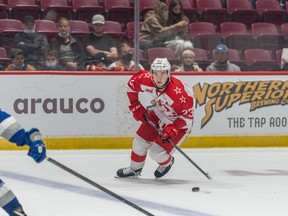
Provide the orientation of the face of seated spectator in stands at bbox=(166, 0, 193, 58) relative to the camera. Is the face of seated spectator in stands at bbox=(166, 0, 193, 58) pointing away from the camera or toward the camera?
toward the camera

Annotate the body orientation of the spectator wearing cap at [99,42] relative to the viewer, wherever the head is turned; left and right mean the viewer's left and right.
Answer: facing the viewer

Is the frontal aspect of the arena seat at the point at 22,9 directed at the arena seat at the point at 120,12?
no

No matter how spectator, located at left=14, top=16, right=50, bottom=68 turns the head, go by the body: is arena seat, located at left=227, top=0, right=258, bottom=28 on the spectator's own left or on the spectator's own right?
on the spectator's own left

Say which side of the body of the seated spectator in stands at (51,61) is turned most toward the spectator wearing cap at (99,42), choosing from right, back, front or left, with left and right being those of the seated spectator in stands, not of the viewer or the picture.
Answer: left

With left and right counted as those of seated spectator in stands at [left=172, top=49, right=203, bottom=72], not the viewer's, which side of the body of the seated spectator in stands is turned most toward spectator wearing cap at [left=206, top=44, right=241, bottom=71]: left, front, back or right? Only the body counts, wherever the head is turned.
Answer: left

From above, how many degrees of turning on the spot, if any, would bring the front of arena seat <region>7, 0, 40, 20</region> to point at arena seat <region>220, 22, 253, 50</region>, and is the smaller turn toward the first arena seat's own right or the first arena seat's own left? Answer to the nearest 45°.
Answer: approximately 90° to the first arena seat's own left

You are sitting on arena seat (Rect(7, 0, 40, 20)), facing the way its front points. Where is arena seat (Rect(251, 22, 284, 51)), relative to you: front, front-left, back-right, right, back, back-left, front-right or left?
left

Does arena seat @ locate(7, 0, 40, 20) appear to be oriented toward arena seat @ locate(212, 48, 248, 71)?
no

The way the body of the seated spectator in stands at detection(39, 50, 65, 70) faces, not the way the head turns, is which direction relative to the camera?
toward the camera

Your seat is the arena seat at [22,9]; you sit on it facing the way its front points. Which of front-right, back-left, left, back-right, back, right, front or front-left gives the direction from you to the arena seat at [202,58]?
left

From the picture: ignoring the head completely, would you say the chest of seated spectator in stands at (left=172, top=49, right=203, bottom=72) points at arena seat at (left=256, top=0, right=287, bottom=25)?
no

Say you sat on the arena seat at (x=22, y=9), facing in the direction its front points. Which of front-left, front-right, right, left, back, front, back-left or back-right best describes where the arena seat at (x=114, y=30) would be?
left

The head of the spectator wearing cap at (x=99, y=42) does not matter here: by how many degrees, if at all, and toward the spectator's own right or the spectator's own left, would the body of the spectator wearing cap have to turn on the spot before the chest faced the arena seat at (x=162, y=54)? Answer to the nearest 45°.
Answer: approximately 90° to the spectator's own left

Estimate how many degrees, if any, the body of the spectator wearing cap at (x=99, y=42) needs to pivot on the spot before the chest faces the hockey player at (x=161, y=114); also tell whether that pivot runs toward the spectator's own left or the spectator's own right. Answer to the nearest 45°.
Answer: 0° — they already face them

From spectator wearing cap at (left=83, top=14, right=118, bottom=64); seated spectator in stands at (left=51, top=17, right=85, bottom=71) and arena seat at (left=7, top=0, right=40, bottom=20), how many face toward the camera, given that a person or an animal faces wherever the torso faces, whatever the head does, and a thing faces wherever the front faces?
3

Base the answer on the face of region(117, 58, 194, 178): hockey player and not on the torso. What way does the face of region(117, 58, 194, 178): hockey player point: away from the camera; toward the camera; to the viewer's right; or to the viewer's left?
toward the camera
